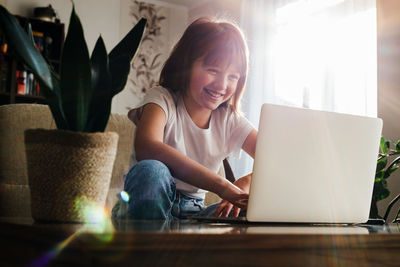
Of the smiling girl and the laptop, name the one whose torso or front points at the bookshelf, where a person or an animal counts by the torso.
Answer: the laptop

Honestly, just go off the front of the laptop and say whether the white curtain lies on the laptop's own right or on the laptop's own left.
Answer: on the laptop's own right

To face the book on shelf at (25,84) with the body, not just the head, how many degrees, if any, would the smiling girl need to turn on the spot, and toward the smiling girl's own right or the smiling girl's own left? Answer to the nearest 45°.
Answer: approximately 180°

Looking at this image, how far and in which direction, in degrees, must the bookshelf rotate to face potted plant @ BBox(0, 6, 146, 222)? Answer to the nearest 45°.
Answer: approximately 45° to its right

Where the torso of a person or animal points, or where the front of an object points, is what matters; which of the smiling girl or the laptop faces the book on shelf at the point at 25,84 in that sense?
the laptop

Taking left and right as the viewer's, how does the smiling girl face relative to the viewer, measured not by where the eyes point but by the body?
facing the viewer and to the right of the viewer

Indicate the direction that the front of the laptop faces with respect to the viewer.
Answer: facing away from the viewer and to the left of the viewer

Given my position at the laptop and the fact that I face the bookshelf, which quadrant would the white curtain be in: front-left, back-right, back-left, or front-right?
front-right

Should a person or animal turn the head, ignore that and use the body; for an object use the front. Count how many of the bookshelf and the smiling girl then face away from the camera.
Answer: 0

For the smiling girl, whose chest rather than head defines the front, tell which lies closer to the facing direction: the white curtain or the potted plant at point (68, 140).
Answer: the potted plant

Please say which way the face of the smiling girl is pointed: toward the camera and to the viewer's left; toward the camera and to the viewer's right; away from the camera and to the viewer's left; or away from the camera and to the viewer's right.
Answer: toward the camera and to the viewer's right
